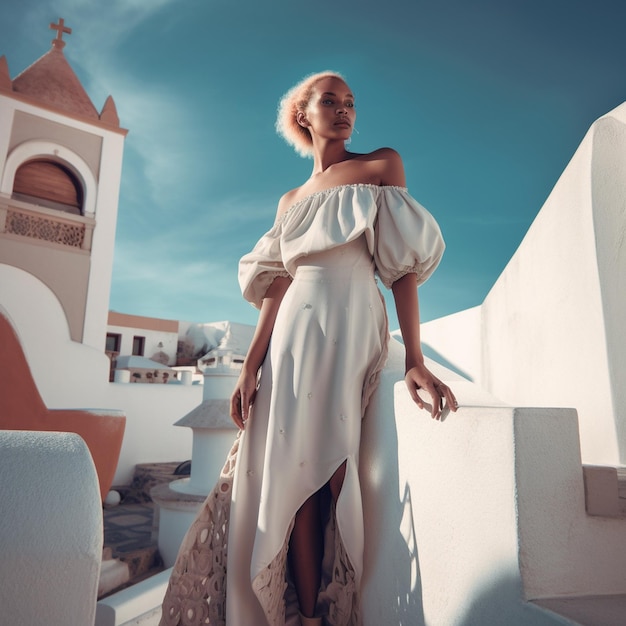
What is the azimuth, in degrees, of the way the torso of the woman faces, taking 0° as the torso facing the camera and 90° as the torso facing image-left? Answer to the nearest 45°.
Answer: approximately 0°

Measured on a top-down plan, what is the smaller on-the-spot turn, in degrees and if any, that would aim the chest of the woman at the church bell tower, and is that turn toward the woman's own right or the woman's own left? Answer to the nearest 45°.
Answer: approximately 135° to the woman's own right

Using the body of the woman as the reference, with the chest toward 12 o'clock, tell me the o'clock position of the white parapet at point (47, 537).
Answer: The white parapet is roughly at 1 o'clock from the woman.

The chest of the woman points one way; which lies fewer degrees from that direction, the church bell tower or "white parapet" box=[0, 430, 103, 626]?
the white parapet
